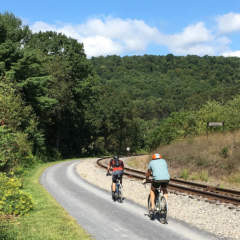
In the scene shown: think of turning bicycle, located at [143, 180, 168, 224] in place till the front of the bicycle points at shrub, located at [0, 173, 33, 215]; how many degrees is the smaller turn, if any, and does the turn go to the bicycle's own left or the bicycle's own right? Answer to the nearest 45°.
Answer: approximately 45° to the bicycle's own left

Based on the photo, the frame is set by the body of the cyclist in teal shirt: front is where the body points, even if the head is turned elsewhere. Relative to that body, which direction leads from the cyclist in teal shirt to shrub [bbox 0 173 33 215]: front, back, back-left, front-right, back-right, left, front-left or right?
front-left

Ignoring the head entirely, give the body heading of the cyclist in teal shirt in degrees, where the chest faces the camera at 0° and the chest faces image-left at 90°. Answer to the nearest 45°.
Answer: approximately 135°

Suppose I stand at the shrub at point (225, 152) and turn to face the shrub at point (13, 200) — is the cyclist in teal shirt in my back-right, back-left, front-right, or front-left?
front-left

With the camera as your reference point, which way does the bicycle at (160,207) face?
facing away from the viewer and to the left of the viewer

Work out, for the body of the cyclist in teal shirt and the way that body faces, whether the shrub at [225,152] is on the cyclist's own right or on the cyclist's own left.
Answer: on the cyclist's own right
